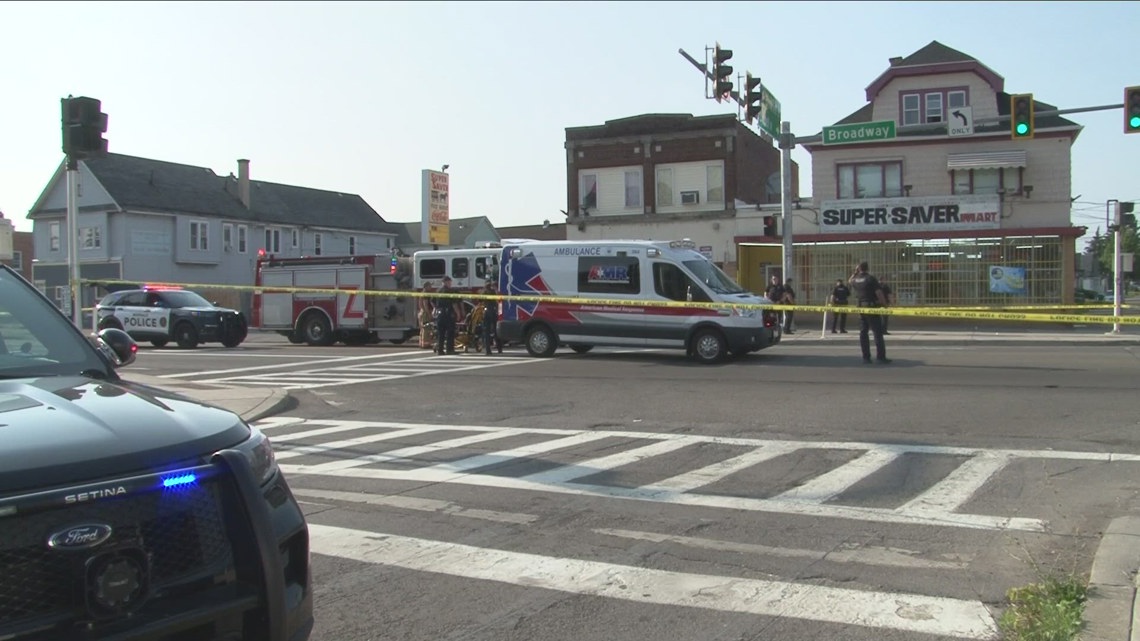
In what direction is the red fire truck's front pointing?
to the viewer's right

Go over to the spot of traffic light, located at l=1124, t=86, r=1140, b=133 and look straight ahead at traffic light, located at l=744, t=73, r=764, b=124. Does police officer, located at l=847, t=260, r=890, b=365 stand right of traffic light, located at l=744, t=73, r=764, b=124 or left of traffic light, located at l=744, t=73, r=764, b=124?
left

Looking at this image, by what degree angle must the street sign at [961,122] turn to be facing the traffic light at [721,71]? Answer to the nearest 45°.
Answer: approximately 45° to its right

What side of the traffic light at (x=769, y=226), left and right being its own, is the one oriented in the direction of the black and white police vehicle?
right
